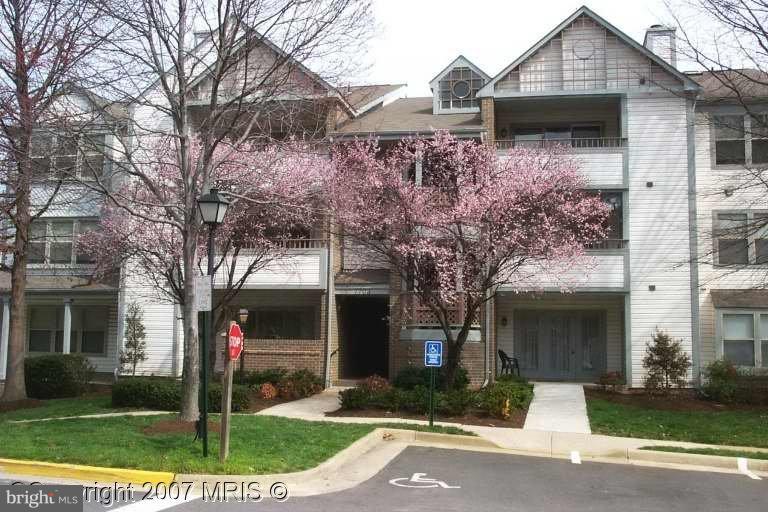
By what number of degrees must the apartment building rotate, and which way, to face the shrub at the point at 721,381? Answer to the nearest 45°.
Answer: approximately 45° to its left

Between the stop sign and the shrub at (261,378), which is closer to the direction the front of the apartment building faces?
the stop sign

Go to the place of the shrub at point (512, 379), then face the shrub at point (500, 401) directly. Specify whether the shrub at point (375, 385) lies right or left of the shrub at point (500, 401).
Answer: right

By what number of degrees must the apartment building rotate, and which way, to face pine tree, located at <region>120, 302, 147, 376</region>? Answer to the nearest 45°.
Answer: approximately 90° to its right

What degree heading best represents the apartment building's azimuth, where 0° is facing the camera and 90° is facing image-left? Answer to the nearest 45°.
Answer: approximately 0°

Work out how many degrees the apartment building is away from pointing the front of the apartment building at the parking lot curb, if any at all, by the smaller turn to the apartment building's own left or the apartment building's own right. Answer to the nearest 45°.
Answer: approximately 45° to the apartment building's own right
